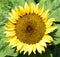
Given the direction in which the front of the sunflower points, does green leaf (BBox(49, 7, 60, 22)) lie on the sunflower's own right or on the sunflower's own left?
on the sunflower's own left

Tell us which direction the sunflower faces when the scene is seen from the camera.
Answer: facing the viewer
